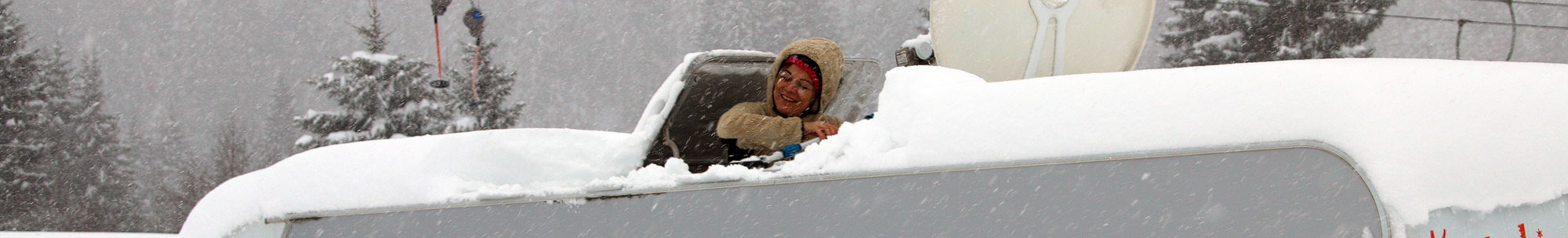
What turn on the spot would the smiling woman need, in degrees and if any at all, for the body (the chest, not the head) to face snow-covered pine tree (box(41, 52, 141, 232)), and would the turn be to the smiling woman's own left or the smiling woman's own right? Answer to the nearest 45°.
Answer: approximately 135° to the smiling woman's own right

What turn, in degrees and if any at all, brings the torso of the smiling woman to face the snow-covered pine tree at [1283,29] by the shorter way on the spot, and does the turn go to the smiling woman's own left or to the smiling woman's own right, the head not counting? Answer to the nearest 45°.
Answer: approximately 135° to the smiling woman's own left

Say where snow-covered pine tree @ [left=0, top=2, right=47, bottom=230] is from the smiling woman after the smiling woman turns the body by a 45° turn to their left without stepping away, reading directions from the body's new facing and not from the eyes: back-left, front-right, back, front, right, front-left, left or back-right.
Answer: back

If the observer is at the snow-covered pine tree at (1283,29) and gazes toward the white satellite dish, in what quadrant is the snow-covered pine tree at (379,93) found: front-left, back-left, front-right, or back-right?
front-right

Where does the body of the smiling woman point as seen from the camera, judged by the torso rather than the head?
toward the camera

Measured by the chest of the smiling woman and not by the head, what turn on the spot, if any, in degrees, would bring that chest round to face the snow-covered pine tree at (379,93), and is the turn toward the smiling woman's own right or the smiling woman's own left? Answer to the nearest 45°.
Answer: approximately 135° to the smiling woman's own right

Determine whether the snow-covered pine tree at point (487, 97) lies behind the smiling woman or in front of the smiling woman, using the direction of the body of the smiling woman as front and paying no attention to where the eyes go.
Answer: behind
